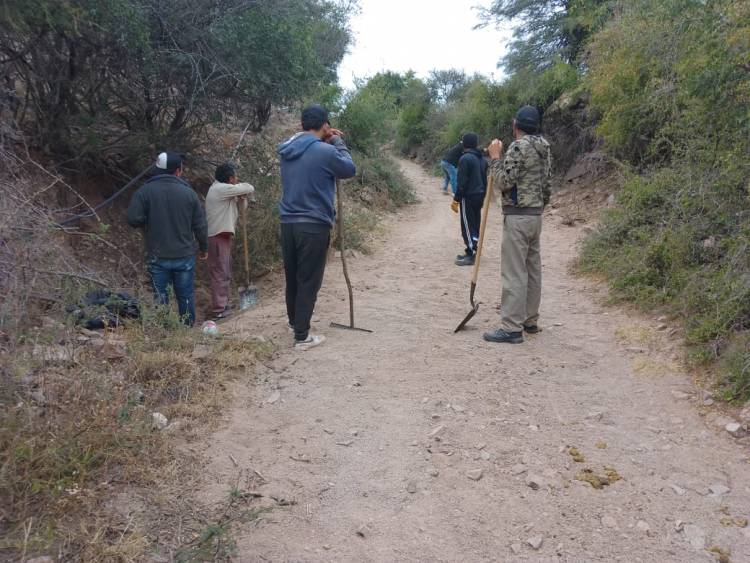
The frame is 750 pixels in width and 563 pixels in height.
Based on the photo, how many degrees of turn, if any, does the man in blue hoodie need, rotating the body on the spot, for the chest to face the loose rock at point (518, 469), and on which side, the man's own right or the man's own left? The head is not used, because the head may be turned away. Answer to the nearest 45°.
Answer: approximately 90° to the man's own right

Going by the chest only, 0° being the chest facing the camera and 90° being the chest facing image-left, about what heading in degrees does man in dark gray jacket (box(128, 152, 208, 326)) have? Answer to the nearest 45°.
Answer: approximately 180°

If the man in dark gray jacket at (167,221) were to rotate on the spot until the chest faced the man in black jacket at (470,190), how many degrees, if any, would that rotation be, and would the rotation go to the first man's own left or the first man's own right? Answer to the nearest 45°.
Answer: approximately 90° to the first man's own right

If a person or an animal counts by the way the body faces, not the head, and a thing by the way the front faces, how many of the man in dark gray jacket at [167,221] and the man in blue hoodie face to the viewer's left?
0

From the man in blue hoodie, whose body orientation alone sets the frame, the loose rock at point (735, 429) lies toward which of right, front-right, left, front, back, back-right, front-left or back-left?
right

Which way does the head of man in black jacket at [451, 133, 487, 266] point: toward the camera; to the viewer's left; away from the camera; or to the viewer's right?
away from the camera

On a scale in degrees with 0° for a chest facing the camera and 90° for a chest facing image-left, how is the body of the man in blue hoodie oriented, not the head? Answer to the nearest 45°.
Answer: approximately 225°

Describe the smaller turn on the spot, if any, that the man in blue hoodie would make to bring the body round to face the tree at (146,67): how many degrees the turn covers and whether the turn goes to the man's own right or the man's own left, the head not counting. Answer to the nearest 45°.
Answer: approximately 90° to the man's own left

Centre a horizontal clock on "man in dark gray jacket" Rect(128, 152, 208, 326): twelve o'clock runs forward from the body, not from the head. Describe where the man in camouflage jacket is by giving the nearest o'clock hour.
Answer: The man in camouflage jacket is roughly at 4 o'clock from the man in dark gray jacket.

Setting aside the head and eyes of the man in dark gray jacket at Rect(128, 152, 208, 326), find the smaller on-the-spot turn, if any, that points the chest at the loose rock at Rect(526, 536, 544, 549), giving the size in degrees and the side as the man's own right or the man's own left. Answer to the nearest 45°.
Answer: approximately 180°

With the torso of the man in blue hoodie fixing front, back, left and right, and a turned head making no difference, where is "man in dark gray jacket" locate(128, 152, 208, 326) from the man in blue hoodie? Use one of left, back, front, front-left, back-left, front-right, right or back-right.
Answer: left
